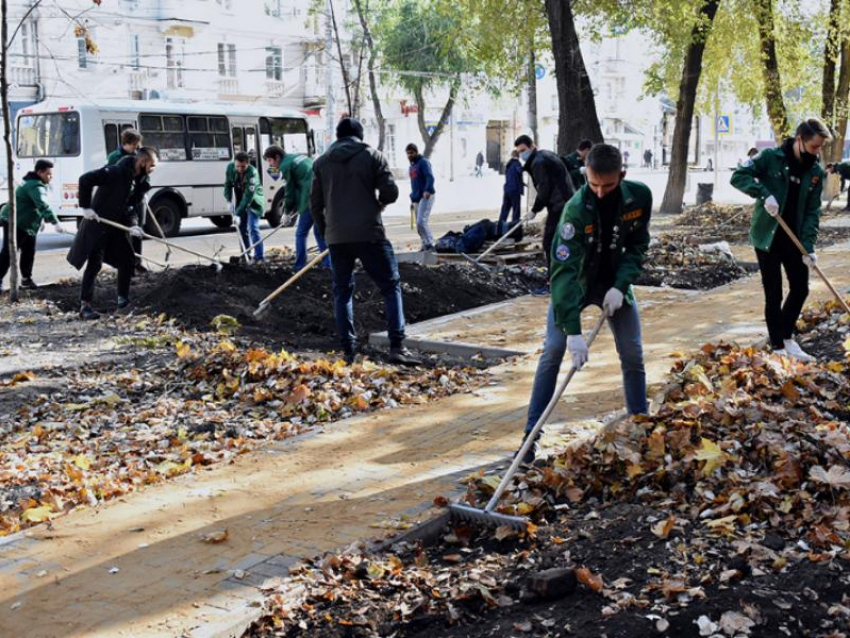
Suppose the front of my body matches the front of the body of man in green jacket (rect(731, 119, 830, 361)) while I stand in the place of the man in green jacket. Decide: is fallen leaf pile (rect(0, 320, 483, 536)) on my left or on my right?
on my right

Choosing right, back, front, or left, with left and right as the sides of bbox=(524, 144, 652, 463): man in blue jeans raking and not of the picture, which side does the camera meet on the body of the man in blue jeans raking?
front

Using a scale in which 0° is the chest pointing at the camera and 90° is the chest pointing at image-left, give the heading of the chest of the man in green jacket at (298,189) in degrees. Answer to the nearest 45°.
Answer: approximately 90°

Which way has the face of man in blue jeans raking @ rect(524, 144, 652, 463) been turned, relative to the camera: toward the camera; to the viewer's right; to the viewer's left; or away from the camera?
toward the camera

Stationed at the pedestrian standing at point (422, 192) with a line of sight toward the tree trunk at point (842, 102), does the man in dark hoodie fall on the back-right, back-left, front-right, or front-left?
back-right

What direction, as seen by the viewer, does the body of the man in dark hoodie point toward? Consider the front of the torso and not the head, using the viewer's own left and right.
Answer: facing away from the viewer

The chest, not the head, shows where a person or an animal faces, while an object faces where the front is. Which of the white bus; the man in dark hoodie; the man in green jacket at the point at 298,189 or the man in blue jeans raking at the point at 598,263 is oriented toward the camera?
the man in blue jeans raking

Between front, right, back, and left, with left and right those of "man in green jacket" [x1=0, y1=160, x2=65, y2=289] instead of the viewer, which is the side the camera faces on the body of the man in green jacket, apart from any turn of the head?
right

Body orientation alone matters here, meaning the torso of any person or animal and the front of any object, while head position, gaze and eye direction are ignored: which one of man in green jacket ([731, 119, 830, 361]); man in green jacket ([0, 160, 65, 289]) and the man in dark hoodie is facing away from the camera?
the man in dark hoodie
